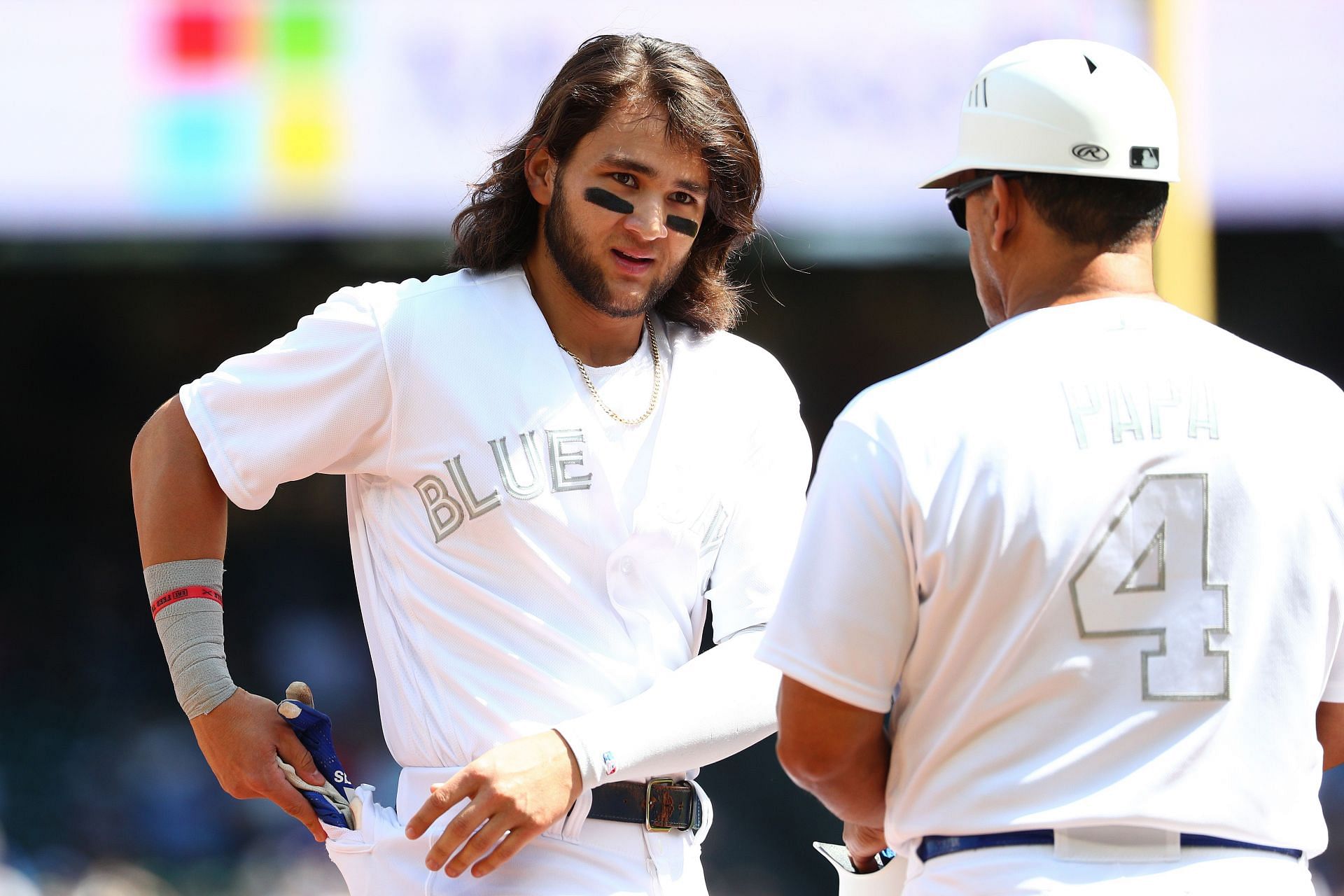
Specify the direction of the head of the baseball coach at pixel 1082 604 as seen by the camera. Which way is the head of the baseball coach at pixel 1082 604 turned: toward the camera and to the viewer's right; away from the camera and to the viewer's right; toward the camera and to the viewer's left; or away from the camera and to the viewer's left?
away from the camera and to the viewer's left

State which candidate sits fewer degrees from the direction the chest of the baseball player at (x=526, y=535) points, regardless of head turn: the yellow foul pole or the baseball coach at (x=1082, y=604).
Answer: the baseball coach

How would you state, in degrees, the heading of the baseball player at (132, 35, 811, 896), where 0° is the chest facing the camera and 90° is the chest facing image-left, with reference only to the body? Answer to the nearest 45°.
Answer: approximately 315°

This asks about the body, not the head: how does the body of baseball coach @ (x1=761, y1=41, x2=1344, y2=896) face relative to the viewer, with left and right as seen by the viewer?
facing away from the viewer and to the left of the viewer

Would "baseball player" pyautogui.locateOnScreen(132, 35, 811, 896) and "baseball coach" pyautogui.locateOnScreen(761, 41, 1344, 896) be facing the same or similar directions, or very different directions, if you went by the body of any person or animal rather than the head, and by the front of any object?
very different directions

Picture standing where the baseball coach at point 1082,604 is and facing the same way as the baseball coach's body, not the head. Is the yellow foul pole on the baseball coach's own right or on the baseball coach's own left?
on the baseball coach's own right
